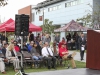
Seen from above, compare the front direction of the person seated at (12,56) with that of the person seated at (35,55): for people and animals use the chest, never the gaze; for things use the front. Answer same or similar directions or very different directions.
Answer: same or similar directions

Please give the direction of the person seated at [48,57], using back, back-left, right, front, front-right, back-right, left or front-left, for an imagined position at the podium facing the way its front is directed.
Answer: front-right

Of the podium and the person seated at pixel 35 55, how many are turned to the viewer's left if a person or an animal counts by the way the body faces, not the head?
1

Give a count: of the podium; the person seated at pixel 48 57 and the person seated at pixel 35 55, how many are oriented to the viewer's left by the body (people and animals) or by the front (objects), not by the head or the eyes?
1

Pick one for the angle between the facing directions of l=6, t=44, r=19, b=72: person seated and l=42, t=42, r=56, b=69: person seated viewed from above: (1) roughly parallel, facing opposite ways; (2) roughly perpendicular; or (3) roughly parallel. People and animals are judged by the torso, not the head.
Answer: roughly parallel

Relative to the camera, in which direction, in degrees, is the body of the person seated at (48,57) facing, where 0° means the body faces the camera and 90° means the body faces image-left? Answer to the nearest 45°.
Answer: approximately 315°

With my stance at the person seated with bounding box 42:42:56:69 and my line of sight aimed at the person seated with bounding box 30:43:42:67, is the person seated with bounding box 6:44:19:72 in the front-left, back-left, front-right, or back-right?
front-left

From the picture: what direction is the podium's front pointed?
to the viewer's left

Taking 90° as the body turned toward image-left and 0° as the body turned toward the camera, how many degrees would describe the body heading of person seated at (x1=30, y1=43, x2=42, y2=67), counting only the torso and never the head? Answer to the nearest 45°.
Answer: approximately 315°

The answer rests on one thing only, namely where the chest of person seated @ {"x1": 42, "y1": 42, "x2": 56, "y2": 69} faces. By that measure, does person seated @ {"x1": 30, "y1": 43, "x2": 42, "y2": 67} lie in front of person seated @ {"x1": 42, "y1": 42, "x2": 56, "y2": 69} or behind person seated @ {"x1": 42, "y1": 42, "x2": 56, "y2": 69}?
behind

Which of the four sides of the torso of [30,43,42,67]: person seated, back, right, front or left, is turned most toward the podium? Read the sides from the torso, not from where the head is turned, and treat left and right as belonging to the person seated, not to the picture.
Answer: front

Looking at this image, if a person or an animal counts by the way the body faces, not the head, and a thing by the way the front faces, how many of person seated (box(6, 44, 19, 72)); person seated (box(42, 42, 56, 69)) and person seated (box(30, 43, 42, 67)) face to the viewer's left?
0

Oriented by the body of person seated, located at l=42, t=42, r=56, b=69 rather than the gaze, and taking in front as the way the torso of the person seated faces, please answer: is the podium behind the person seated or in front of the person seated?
in front
